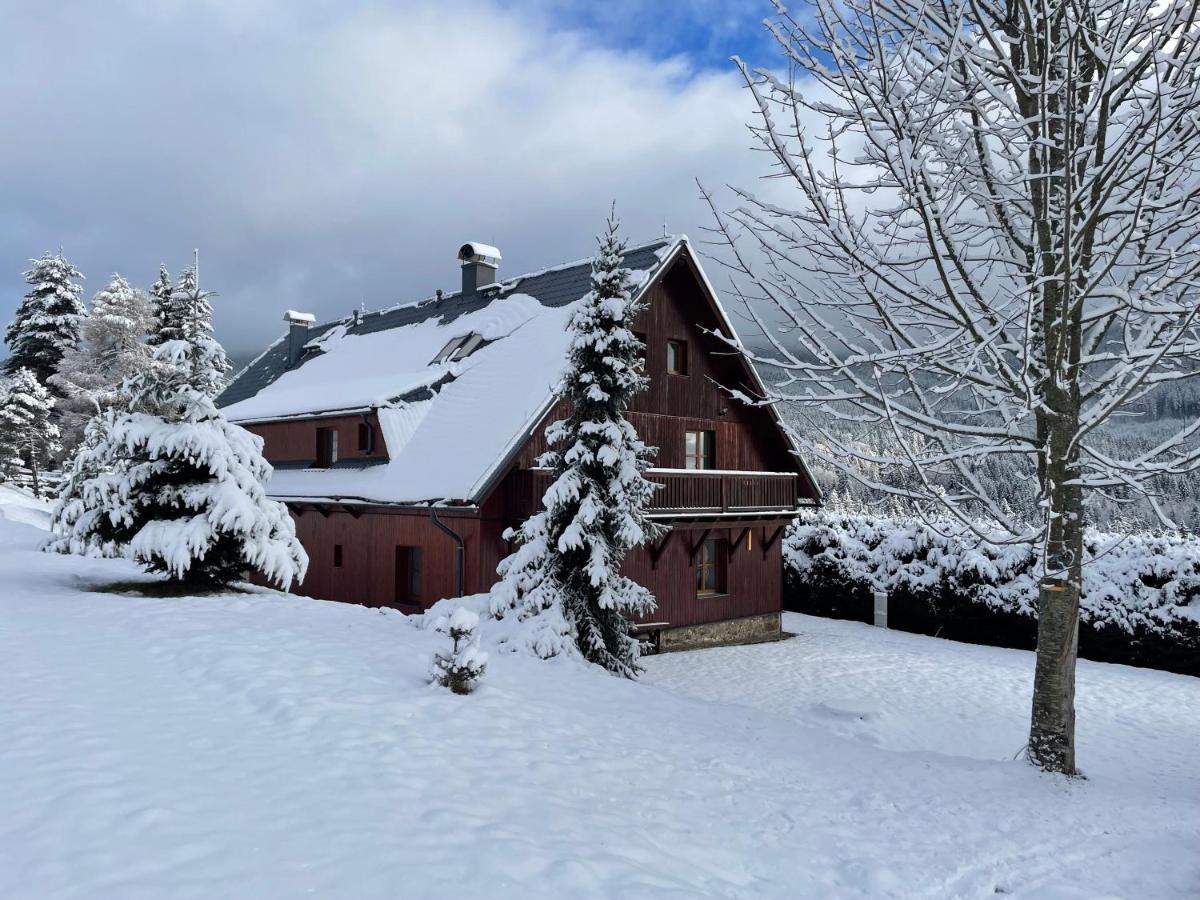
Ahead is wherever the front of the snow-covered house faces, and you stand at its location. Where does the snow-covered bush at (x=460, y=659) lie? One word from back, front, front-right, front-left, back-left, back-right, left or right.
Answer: front-right

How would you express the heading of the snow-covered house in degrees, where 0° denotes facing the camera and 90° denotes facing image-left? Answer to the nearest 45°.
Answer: approximately 315°

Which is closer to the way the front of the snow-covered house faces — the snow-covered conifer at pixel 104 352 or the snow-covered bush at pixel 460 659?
the snow-covered bush

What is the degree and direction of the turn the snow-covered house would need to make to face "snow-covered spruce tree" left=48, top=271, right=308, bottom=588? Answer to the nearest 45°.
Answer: approximately 90° to its right

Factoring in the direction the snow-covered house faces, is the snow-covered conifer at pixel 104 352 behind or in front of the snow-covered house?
behind

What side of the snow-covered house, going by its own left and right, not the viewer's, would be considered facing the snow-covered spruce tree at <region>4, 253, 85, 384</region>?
back

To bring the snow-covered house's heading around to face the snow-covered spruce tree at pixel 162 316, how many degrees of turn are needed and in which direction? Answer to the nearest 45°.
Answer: approximately 180°
